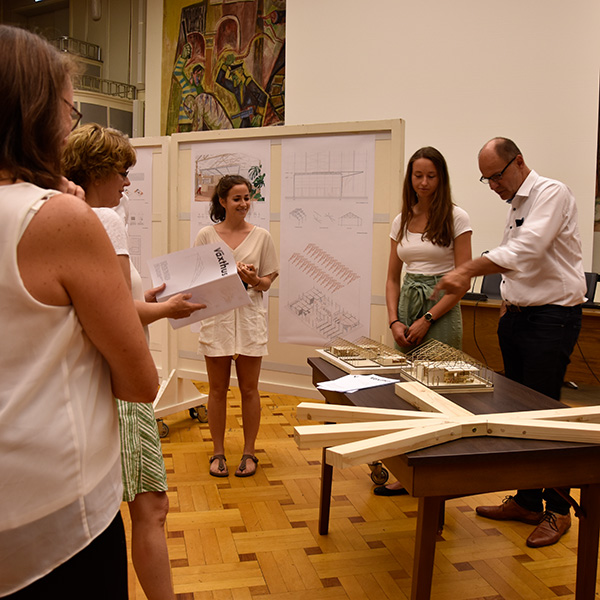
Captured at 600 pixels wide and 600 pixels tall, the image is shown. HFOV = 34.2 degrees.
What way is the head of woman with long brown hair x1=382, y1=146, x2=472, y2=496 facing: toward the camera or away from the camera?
toward the camera

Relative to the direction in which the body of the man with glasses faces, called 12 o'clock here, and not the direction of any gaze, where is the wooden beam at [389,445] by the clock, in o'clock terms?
The wooden beam is roughly at 11 o'clock from the man with glasses.

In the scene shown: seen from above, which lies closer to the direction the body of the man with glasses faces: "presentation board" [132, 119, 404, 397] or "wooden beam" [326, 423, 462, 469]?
the wooden beam

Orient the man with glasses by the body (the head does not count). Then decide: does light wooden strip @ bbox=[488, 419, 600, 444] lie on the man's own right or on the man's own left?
on the man's own left

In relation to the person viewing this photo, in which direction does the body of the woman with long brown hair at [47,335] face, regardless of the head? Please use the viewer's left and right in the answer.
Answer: facing away from the viewer and to the right of the viewer

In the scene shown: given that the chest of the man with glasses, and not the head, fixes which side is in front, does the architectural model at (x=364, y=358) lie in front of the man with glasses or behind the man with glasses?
in front

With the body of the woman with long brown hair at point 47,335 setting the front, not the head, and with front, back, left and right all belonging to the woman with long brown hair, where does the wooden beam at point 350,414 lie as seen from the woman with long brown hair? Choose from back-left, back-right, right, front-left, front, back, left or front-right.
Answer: front

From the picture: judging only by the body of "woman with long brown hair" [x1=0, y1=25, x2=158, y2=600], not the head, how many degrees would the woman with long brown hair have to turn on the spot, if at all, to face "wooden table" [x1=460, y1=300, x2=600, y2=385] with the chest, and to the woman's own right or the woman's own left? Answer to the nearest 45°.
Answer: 0° — they already face it

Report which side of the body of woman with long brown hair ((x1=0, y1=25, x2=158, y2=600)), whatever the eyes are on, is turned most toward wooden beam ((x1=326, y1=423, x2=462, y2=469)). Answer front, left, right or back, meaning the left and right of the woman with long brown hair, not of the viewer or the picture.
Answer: front

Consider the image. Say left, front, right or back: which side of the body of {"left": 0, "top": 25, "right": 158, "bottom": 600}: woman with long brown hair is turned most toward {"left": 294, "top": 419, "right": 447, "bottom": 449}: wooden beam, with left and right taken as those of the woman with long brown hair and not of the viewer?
front

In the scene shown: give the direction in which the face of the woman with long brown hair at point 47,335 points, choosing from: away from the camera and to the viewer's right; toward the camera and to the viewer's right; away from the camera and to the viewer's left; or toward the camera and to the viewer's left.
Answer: away from the camera and to the viewer's right

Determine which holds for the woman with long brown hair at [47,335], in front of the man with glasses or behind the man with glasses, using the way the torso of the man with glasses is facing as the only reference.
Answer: in front

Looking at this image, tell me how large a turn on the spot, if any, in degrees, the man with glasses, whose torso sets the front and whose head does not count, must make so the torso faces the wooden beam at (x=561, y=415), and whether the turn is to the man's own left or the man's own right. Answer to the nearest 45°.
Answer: approximately 45° to the man's own left

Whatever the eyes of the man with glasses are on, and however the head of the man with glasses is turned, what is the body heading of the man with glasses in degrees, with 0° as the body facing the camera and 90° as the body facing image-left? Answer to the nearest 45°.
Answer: approximately 45°
